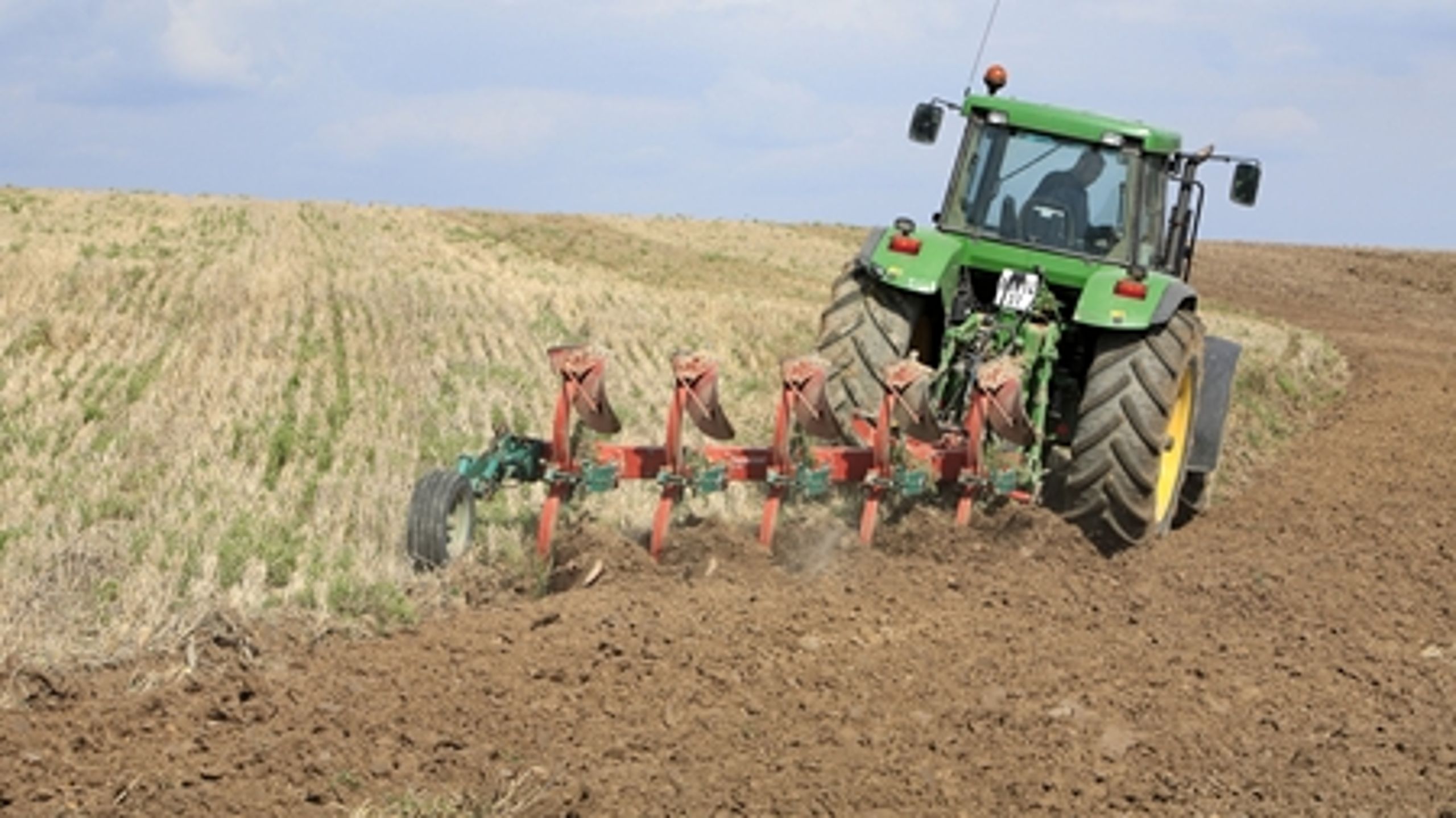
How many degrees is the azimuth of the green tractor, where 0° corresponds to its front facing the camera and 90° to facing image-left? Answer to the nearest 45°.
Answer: approximately 180°

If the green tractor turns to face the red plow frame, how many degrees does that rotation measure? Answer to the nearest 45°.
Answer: approximately 135° to its left
